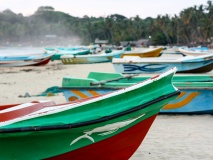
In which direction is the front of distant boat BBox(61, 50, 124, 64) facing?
to the viewer's right

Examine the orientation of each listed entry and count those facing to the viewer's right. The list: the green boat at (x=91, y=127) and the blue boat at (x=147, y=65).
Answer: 2

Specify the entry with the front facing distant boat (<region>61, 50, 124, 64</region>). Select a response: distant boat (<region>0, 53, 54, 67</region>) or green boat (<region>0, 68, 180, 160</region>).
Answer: distant boat (<region>0, 53, 54, 67</region>)

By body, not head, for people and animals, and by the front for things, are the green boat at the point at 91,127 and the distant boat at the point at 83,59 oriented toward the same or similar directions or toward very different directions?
same or similar directions

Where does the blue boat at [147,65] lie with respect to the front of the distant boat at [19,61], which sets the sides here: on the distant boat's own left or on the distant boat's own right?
on the distant boat's own right

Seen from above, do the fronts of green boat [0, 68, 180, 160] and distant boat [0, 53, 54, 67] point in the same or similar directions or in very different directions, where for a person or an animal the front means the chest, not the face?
same or similar directions

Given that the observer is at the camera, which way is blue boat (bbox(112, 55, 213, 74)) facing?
facing to the right of the viewer

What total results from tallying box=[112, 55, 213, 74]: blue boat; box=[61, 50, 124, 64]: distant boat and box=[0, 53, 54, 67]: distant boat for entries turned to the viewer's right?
3

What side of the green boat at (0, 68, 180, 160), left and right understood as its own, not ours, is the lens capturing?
right

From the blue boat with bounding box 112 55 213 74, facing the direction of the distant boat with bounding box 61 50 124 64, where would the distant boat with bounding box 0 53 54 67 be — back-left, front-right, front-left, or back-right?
front-left

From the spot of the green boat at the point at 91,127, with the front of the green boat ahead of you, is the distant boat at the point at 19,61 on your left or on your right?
on your left

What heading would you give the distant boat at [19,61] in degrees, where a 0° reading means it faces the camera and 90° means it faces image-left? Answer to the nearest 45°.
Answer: approximately 270°

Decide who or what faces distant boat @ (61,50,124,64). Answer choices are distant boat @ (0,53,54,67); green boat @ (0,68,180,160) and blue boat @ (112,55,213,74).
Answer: distant boat @ (0,53,54,67)
